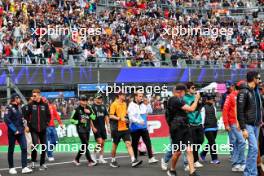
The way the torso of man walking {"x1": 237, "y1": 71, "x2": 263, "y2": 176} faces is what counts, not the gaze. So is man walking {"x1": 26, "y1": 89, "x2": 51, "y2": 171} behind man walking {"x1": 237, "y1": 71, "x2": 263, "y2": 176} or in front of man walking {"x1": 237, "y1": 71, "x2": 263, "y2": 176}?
behind

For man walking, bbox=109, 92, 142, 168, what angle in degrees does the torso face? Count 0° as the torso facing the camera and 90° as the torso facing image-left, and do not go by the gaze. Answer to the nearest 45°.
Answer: approximately 315°

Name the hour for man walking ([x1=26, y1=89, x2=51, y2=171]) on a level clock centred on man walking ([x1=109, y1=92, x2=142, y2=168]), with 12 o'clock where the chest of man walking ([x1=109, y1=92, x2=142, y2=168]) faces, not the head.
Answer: man walking ([x1=26, y1=89, x2=51, y2=171]) is roughly at 4 o'clock from man walking ([x1=109, y1=92, x2=142, y2=168]).

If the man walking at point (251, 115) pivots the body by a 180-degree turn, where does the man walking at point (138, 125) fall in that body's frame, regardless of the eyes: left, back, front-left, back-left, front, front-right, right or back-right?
front

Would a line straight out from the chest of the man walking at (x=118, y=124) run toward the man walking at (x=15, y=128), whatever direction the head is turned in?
no

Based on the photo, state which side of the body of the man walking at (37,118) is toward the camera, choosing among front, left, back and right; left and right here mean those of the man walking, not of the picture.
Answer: front

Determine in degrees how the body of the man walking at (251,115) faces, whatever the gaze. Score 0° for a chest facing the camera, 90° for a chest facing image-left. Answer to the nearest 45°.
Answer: approximately 315°

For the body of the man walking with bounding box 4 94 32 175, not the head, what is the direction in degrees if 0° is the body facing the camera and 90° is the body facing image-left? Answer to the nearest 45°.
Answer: approximately 315°

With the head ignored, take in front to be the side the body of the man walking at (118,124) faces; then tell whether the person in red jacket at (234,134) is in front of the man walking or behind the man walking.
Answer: in front

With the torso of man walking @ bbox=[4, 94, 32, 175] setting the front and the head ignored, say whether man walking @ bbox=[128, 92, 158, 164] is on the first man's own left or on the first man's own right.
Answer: on the first man's own left

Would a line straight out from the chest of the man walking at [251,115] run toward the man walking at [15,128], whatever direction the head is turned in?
no

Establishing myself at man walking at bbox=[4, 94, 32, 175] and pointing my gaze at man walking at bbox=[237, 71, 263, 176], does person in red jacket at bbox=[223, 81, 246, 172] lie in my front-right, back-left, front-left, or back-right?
front-left

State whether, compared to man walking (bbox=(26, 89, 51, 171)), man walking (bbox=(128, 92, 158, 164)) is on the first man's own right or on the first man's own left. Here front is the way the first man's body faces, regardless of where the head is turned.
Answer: on the first man's own left

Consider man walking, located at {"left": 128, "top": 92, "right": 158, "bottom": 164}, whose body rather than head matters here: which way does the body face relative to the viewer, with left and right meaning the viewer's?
facing the viewer and to the right of the viewer

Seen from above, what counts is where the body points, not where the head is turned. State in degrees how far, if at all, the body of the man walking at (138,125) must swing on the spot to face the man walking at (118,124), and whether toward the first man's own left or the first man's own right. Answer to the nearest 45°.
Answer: approximately 135° to the first man's own right
